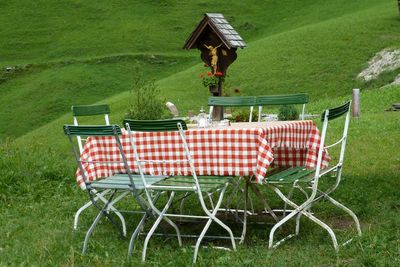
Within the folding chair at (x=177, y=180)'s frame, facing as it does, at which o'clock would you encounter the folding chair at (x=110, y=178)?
the folding chair at (x=110, y=178) is roughly at 8 o'clock from the folding chair at (x=177, y=180).

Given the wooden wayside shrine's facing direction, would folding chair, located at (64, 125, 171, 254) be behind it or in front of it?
in front

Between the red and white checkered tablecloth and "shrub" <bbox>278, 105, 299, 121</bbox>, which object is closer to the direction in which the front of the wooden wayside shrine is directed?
the red and white checkered tablecloth

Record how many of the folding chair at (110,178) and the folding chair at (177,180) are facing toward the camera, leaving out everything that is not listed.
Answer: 0

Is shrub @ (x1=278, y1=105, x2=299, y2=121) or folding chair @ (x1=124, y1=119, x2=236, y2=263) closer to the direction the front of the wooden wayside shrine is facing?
the folding chair

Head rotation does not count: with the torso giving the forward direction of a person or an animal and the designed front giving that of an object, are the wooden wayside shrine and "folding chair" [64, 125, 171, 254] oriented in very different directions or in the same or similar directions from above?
very different directions

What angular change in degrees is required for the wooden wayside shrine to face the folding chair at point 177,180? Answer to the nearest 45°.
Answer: approximately 45° to its left

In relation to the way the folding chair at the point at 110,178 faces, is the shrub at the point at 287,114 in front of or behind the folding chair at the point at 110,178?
in front

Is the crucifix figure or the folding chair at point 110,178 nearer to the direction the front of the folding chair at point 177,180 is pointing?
the crucifix figure

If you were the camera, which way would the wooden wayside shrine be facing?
facing the viewer and to the left of the viewer
